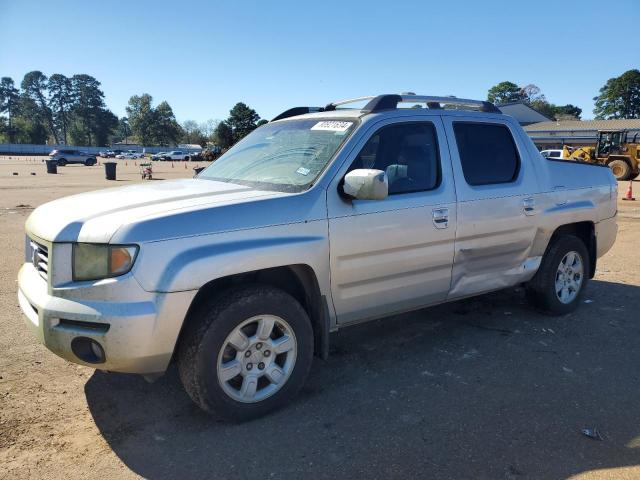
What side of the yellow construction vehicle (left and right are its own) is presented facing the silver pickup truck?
left

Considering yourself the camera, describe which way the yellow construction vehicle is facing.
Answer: facing to the left of the viewer

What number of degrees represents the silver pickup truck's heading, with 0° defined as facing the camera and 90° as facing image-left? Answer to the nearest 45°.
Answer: approximately 45°

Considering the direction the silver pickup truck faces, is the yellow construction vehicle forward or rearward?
rearward
